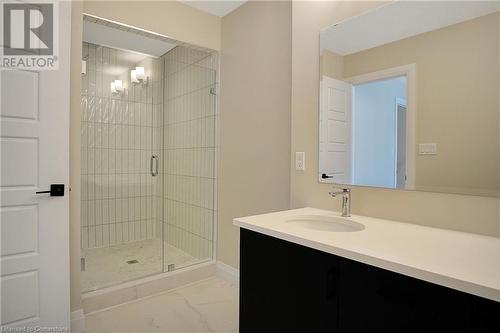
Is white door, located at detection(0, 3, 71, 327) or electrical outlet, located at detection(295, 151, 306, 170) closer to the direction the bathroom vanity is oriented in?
the white door

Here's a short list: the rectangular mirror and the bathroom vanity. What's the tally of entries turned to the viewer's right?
0

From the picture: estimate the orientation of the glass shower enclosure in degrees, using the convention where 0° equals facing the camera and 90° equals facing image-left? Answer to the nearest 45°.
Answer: approximately 315°

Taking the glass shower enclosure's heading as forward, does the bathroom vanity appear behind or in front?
in front

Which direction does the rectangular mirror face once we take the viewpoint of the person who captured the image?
facing the viewer and to the left of the viewer

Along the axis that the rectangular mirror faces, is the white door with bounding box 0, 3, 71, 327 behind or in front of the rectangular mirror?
in front

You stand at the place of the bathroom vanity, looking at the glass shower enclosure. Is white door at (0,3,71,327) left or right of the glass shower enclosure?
left
